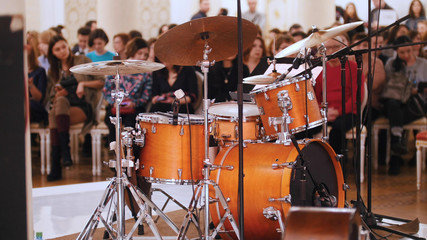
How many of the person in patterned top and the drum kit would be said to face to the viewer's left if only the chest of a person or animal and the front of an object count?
0

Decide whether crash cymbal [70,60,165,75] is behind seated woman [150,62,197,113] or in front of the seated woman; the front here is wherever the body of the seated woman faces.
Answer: in front

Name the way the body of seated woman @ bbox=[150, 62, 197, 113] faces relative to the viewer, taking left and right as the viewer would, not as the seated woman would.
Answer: facing the viewer

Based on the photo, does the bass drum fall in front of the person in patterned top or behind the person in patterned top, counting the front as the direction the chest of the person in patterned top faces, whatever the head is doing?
in front

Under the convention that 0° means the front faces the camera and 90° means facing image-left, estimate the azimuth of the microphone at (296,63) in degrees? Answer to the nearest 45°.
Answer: approximately 90°

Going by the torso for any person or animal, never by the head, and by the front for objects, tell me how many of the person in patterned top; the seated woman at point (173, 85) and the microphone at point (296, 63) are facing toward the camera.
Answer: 2

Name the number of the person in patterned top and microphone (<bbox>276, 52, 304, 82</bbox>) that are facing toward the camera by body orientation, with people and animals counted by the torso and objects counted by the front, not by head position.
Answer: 1

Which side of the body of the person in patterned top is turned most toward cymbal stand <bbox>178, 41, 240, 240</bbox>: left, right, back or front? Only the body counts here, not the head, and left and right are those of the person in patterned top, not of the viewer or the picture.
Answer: front

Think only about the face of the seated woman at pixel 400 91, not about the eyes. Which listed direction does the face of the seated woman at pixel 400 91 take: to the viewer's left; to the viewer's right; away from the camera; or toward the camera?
toward the camera

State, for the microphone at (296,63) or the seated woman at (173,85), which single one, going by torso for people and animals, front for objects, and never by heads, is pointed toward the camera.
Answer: the seated woman

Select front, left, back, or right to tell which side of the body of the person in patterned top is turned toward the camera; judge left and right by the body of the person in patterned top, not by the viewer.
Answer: front

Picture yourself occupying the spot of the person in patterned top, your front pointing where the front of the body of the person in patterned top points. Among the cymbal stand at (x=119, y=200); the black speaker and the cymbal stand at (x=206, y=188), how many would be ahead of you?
3

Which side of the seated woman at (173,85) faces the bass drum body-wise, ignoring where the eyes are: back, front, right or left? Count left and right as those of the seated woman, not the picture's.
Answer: front
